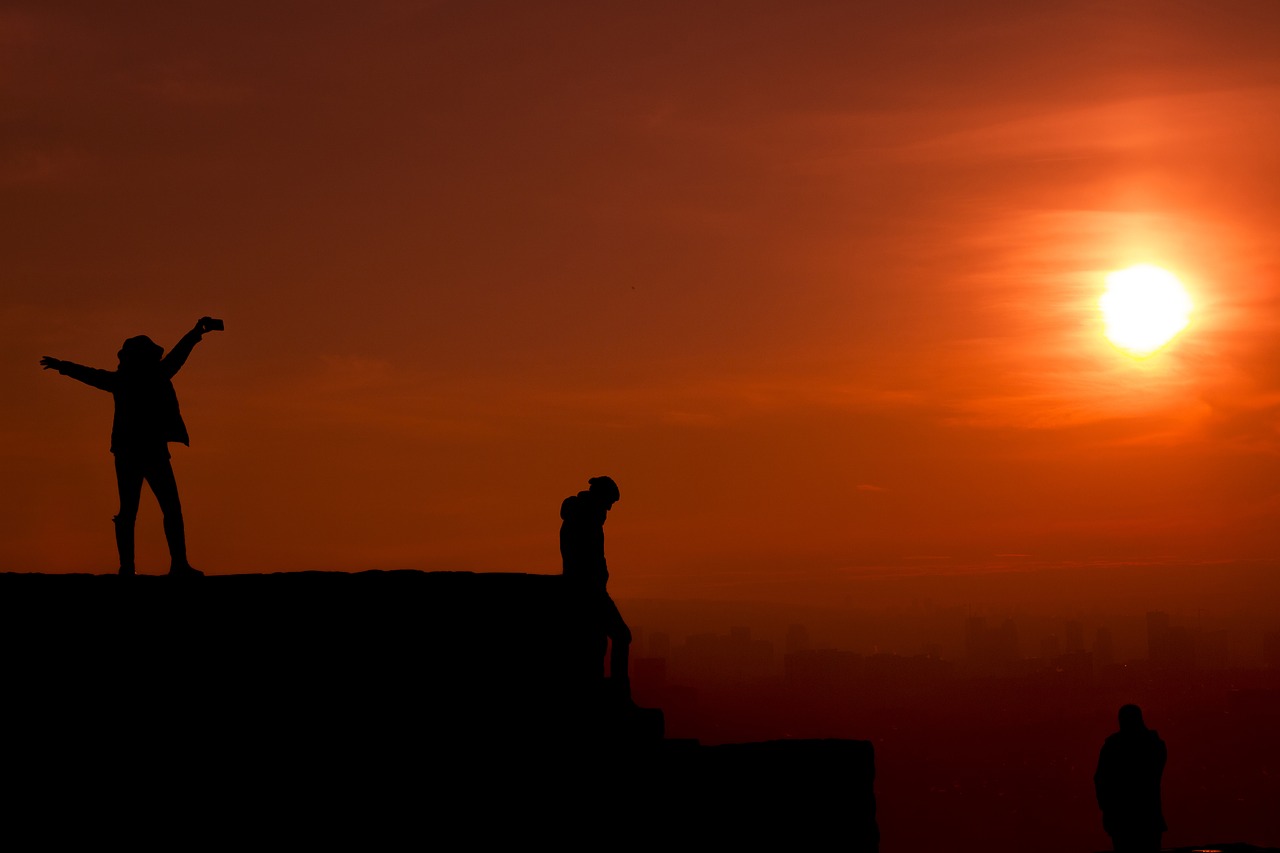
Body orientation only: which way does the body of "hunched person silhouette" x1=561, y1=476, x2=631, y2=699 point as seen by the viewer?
to the viewer's right

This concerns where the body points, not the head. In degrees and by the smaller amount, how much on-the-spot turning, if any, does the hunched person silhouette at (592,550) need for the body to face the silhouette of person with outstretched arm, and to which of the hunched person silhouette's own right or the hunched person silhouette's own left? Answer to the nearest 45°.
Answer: approximately 180°

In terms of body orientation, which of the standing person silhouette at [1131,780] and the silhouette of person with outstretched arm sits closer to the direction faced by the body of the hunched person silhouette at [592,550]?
the standing person silhouette

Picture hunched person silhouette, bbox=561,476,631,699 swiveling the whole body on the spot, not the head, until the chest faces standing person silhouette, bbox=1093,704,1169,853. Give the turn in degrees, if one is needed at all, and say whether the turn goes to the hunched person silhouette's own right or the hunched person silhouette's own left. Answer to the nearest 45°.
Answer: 0° — they already face them
